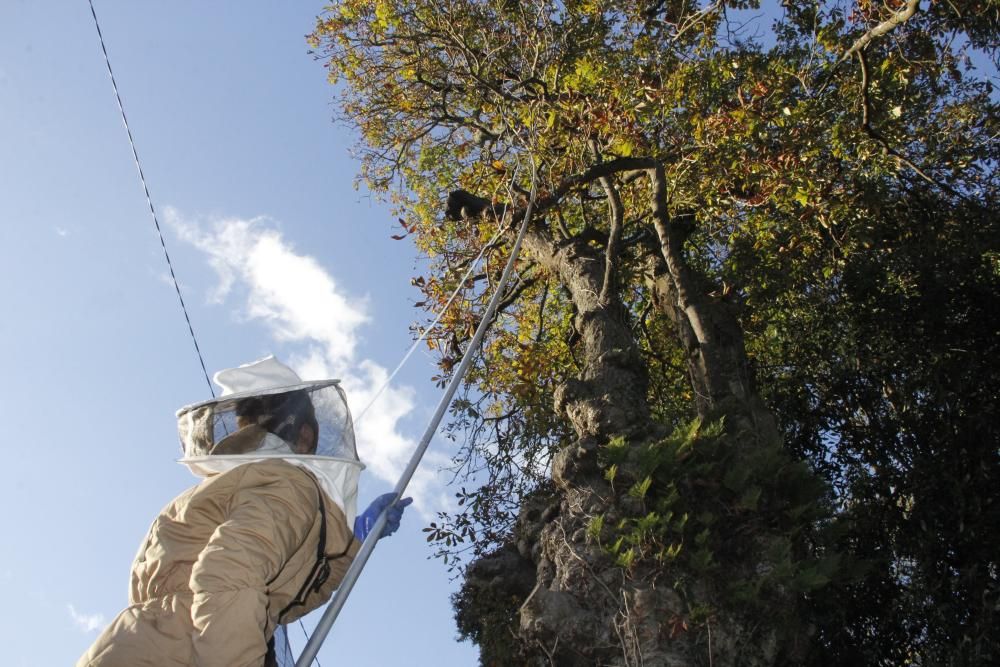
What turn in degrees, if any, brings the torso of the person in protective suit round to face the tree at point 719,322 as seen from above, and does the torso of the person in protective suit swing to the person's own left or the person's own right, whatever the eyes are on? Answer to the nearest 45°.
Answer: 0° — they already face it

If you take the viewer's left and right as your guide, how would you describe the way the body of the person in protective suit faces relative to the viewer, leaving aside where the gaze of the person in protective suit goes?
facing away from the viewer and to the right of the viewer
